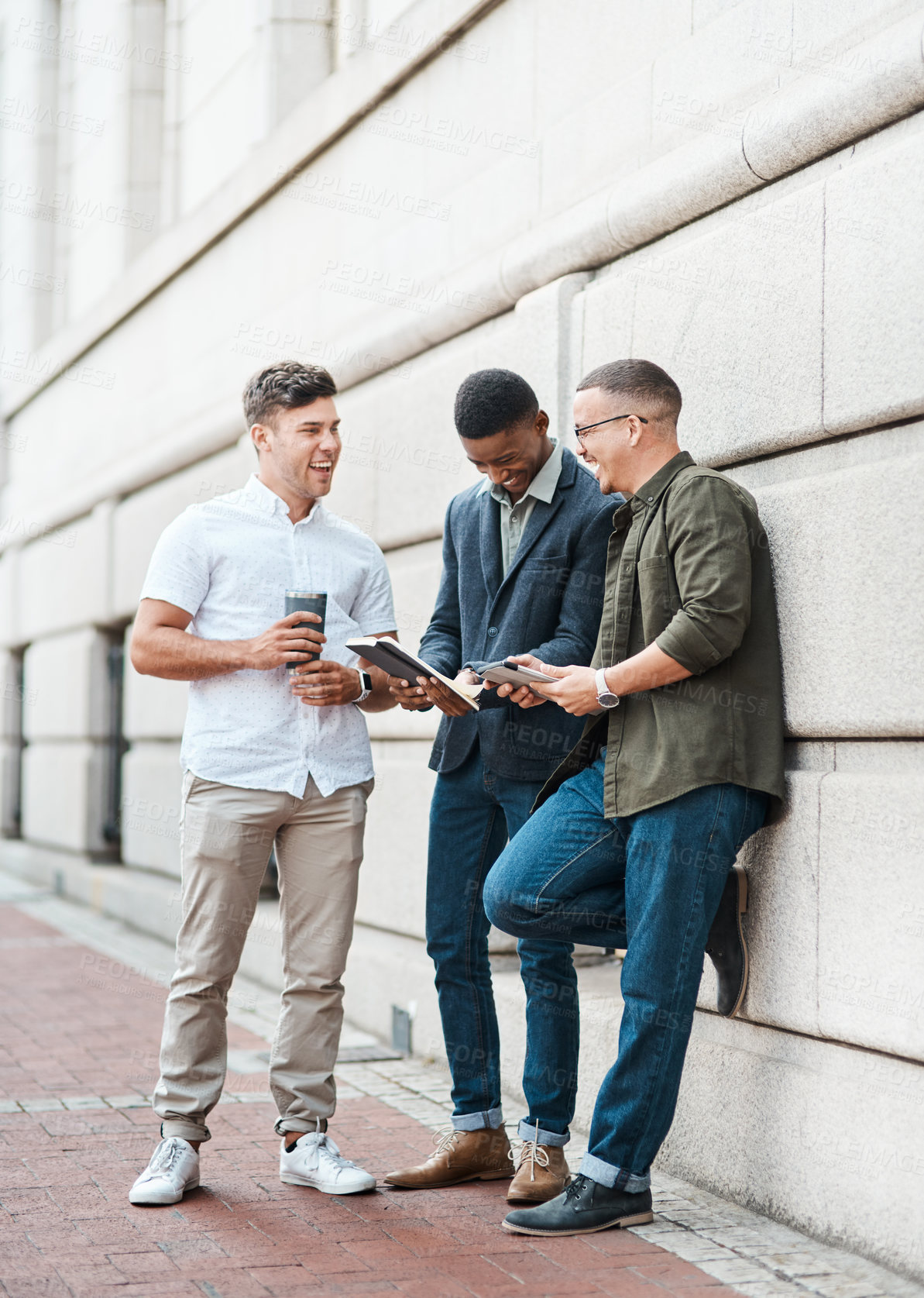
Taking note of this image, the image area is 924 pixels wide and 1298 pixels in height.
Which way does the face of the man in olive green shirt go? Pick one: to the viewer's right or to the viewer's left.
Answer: to the viewer's left

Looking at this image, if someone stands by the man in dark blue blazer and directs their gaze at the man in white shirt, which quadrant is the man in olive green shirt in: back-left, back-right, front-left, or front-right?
back-left

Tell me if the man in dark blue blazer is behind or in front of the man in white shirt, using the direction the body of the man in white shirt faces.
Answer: in front

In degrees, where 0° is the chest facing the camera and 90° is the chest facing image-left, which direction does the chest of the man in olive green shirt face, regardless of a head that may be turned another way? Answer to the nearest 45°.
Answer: approximately 90°

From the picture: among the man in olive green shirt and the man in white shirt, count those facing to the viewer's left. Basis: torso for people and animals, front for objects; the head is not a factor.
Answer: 1

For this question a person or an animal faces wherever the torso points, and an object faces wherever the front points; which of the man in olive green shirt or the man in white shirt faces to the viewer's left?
the man in olive green shirt

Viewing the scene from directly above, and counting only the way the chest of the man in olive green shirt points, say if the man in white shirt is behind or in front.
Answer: in front
